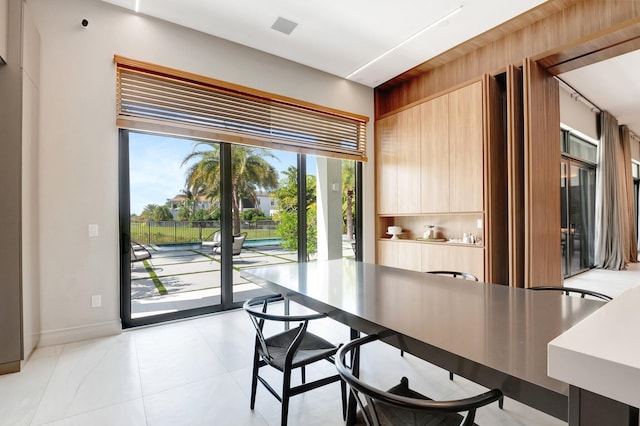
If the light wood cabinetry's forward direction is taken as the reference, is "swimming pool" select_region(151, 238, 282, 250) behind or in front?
in front

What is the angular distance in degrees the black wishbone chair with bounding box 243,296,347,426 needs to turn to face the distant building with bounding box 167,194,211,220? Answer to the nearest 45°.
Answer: approximately 90° to its left

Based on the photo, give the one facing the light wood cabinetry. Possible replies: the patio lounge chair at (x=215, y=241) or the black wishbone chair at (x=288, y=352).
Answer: the black wishbone chair

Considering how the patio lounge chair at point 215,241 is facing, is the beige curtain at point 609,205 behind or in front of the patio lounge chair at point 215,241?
behind

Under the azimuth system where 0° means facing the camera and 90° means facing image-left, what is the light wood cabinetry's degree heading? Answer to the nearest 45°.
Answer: approximately 45°

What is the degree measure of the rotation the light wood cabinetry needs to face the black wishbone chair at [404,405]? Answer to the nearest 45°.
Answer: approximately 45° to its left

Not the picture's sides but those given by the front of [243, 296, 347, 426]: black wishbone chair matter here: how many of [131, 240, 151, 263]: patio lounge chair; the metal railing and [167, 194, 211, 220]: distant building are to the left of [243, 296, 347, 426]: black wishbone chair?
3

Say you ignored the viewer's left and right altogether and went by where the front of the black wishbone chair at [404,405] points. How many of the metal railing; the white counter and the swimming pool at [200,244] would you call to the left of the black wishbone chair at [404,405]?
2

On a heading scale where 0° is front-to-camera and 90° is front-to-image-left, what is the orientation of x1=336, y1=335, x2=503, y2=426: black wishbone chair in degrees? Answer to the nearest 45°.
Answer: approximately 225°

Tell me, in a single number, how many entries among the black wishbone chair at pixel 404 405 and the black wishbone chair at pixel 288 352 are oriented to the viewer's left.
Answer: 0

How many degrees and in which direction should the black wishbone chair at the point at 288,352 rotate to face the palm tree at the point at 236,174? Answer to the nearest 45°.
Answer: approximately 45° to its left

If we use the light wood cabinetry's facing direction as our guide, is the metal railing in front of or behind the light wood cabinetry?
in front
